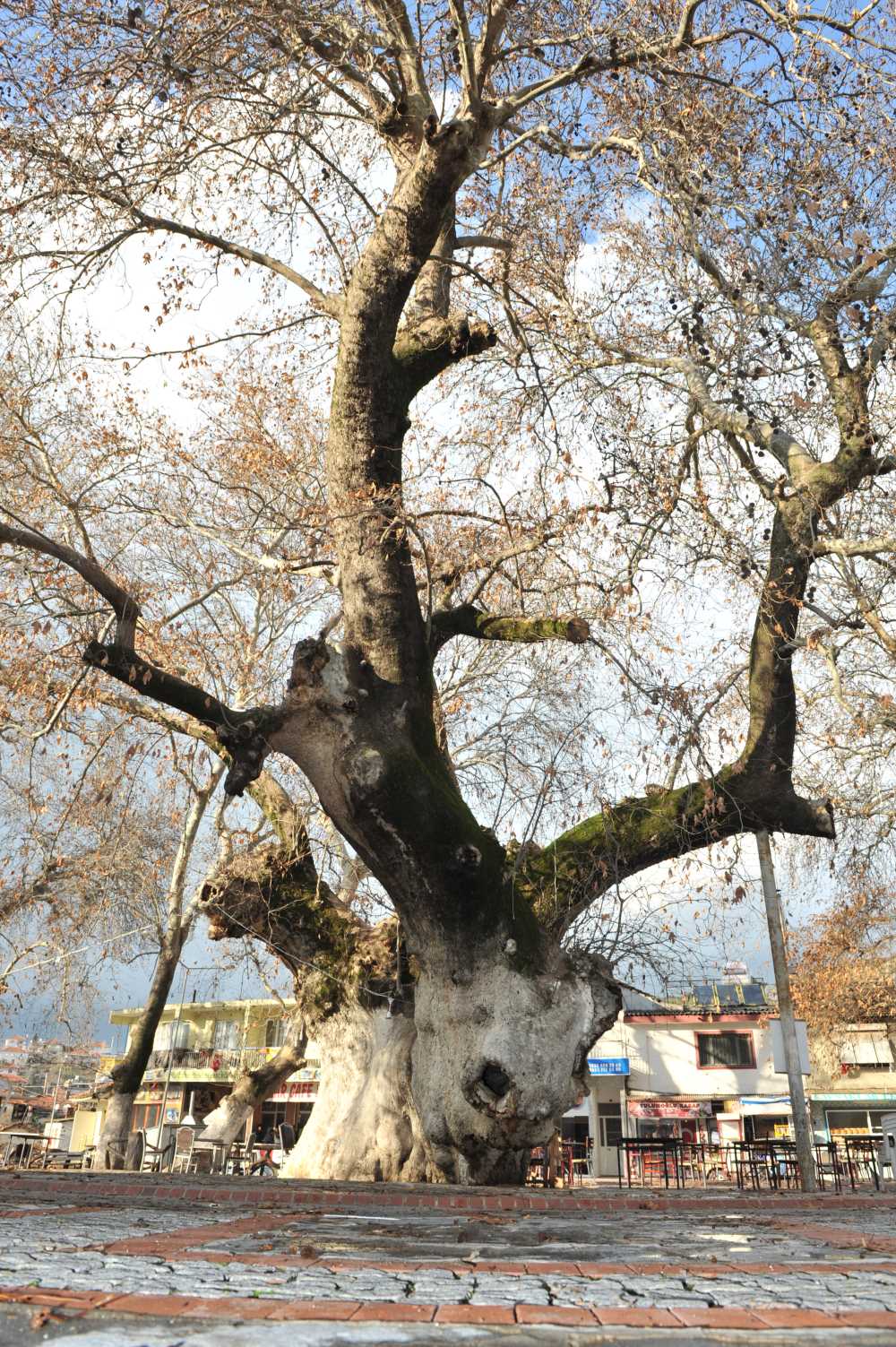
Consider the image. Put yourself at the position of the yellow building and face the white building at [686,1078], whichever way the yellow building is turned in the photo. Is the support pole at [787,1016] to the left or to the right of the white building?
right

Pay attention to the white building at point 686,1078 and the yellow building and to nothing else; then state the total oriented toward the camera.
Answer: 2

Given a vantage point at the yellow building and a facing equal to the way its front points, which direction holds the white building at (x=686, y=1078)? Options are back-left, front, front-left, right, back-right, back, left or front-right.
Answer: front-left

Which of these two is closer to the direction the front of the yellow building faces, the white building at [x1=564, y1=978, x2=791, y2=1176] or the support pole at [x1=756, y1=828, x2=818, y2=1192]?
the support pole

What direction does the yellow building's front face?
toward the camera

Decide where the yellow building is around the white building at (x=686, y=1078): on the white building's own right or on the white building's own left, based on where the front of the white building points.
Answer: on the white building's own right

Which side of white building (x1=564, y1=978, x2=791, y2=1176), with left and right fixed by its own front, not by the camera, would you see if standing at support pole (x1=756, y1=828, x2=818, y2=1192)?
front

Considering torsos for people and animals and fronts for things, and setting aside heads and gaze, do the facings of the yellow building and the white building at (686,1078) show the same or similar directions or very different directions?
same or similar directions

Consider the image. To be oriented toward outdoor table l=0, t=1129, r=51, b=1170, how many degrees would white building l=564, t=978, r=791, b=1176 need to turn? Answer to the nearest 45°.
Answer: approximately 45° to its right
